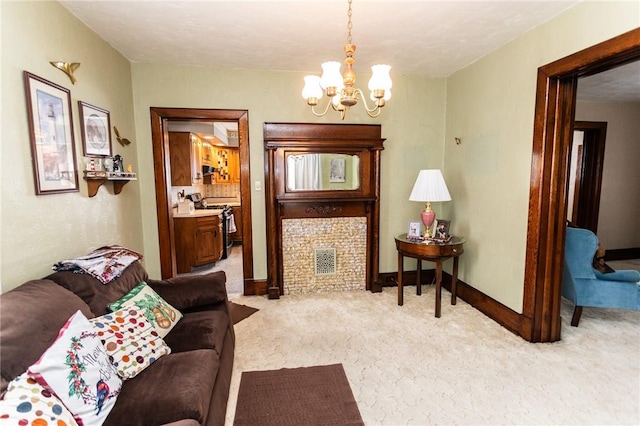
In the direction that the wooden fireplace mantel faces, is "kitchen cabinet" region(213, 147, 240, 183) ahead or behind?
behind

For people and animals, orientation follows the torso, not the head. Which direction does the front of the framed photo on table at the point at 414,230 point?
toward the camera

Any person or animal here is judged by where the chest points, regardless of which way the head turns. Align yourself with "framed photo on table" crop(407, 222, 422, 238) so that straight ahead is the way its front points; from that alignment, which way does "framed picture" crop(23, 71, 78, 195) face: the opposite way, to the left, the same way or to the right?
to the left

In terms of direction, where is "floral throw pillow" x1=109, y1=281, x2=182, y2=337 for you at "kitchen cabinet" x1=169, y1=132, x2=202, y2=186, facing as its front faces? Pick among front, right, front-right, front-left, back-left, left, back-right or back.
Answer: right

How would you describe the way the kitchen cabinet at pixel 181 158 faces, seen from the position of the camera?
facing to the right of the viewer

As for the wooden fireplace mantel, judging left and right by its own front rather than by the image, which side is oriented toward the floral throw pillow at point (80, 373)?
front

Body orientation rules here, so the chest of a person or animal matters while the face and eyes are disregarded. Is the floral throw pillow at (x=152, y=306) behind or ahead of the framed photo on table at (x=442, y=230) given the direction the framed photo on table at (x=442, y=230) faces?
ahead

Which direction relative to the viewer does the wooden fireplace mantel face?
toward the camera

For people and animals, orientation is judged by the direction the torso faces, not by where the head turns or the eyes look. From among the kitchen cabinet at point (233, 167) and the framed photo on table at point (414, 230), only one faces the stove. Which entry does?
the kitchen cabinet

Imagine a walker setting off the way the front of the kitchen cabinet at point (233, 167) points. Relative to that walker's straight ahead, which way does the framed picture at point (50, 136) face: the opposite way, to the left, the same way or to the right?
to the left

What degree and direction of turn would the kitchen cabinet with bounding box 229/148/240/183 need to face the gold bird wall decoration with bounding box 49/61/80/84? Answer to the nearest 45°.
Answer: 0° — it already faces it
